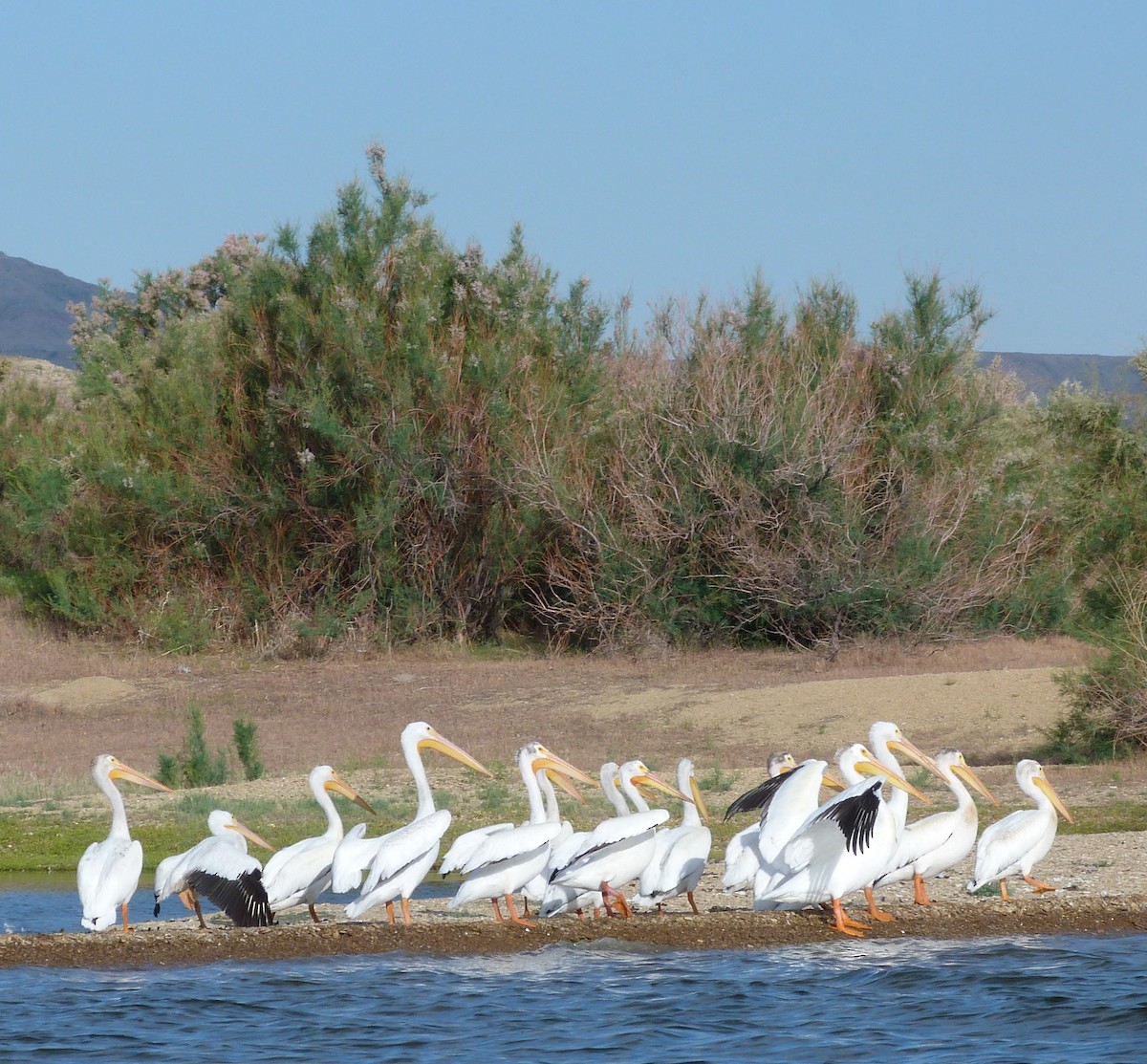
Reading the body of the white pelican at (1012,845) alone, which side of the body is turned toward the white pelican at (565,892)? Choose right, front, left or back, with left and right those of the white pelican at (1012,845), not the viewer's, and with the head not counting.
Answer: back

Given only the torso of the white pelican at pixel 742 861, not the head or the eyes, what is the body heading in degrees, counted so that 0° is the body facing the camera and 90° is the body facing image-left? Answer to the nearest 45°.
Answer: approximately 270°

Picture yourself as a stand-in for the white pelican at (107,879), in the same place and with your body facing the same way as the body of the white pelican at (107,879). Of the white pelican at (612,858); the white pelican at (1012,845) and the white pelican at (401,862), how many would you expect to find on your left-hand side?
0

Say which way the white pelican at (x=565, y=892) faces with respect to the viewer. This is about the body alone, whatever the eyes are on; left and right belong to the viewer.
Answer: facing to the right of the viewer

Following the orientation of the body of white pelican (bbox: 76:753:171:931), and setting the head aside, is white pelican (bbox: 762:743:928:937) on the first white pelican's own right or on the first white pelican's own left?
on the first white pelican's own right

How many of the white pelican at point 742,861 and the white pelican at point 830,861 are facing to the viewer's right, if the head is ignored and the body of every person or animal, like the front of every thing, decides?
2

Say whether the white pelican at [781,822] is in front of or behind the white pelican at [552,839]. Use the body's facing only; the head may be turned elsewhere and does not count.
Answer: in front

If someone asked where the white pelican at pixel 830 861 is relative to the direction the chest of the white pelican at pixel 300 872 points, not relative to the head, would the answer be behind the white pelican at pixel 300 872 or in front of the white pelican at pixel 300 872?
in front

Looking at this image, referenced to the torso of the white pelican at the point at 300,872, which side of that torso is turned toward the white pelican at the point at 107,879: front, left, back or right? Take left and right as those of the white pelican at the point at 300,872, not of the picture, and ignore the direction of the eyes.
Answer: back

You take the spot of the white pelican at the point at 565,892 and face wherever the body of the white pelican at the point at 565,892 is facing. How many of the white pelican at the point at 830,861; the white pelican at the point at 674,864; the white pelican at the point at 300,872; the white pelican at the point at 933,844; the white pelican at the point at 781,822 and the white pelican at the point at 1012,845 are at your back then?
1

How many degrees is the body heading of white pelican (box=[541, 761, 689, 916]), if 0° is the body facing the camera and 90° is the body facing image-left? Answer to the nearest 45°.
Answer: approximately 270°

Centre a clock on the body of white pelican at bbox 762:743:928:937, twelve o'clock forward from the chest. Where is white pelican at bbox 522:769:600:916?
white pelican at bbox 522:769:600:916 is roughly at 7 o'clock from white pelican at bbox 762:743:928:937.

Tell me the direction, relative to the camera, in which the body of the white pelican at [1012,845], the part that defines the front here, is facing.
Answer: to the viewer's right

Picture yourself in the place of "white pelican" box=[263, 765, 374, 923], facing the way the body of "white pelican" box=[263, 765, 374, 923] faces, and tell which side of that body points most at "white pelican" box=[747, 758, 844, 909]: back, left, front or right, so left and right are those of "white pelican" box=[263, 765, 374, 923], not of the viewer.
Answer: front

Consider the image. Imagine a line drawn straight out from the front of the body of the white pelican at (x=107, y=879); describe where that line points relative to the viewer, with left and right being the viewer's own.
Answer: facing away from the viewer and to the right of the viewer
